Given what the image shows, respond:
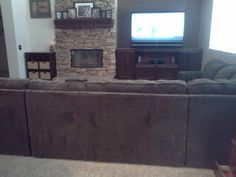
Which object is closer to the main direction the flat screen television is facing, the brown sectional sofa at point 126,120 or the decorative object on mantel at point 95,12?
the brown sectional sofa

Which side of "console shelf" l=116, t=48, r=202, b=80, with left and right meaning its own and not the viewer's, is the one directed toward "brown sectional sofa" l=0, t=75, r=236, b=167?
front

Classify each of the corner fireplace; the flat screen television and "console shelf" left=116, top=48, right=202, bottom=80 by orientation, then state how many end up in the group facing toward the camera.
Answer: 3

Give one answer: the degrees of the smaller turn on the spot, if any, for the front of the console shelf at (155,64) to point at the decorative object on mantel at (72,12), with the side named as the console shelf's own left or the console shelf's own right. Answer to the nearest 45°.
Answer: approximately 90° to the console shelf's own right

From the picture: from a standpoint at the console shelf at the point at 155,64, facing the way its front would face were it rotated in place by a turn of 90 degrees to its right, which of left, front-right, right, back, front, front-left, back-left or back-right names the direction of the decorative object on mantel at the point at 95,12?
front

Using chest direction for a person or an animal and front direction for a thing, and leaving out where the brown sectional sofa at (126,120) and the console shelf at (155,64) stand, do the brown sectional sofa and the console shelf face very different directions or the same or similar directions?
very different directions

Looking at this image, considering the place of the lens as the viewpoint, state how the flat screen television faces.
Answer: facing the viewer

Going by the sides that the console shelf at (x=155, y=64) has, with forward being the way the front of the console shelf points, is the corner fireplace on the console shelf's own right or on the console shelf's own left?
on the console shelf's own right

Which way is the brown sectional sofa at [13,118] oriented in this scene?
away from the camera

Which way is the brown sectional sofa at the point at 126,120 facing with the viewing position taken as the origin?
facing away from the viewer

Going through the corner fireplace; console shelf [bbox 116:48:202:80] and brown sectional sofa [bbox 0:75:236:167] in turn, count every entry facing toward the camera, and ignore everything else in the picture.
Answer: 2

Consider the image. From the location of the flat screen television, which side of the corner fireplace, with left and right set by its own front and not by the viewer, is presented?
left

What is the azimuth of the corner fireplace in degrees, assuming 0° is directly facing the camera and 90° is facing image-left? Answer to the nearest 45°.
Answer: approximately 0°

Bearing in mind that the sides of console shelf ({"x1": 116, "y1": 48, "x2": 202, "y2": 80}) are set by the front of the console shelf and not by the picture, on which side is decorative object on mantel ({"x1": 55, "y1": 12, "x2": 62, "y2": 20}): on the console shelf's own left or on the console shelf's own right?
on the console shelf's own right

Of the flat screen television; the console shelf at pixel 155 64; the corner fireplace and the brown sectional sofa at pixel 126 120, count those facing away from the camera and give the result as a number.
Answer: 1

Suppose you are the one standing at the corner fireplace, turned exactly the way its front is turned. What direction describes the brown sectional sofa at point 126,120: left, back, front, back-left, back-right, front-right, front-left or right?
front
